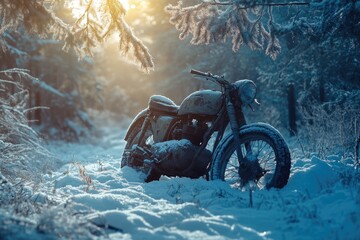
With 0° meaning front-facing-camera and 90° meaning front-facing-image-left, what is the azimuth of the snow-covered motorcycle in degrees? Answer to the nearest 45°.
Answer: approximately 315°
